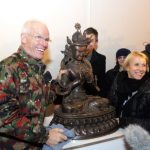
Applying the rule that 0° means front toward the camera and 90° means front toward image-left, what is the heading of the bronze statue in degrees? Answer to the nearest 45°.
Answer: approximately 315°

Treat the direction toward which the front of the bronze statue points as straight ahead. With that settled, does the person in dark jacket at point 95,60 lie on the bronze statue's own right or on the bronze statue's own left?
on the bronze statue's own left

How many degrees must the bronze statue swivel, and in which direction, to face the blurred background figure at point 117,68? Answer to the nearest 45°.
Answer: approximately 90° to its left
